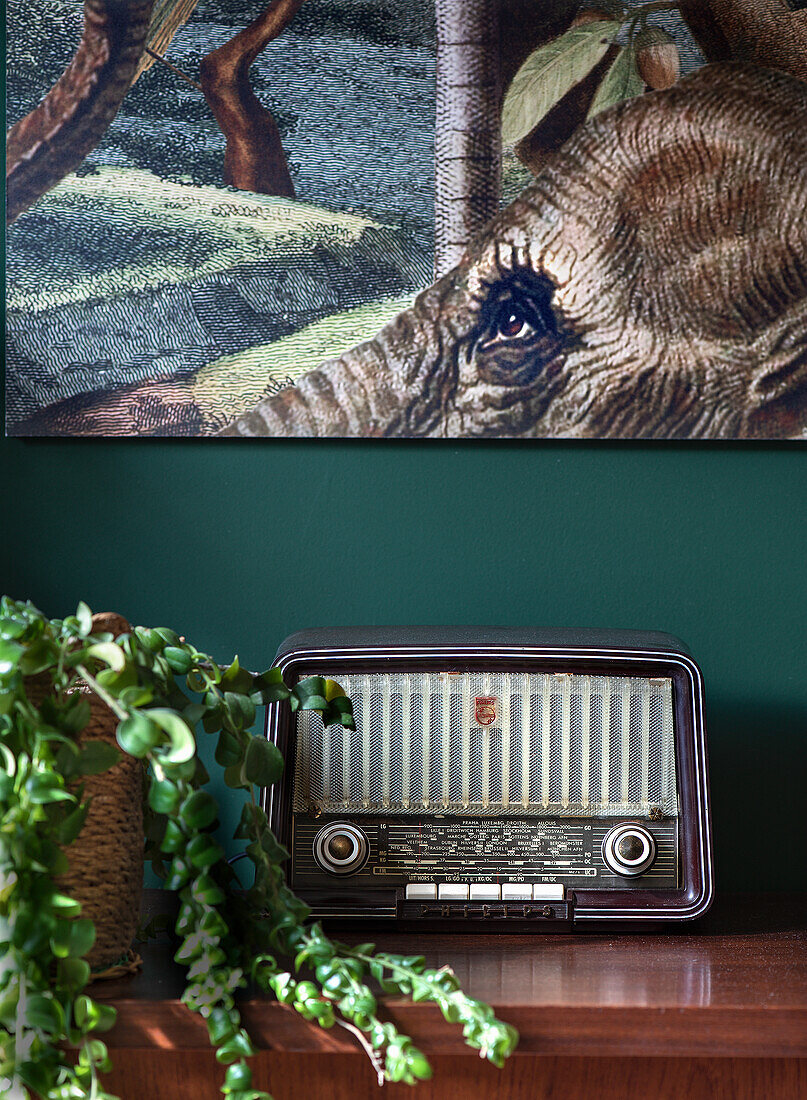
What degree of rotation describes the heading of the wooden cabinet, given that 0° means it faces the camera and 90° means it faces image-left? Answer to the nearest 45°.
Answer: approximately 0°

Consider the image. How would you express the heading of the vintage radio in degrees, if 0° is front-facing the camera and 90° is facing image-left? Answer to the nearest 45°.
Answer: approximately 0°
